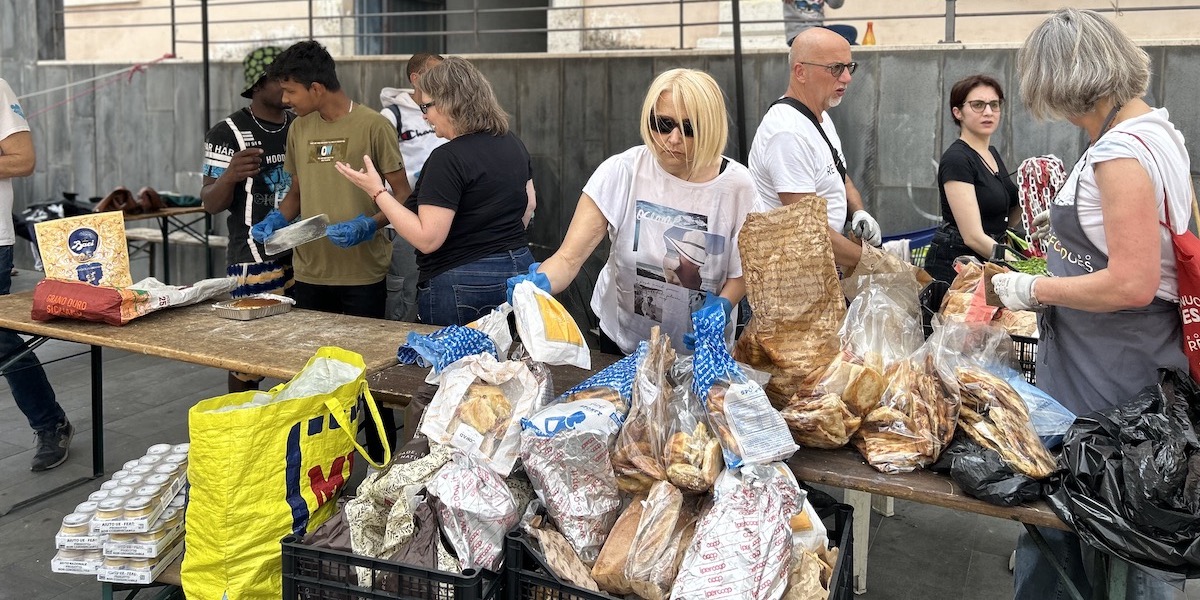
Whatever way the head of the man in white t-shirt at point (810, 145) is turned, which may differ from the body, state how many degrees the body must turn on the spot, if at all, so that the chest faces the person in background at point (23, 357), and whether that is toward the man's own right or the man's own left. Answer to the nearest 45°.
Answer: approximately 135° to the man's own right

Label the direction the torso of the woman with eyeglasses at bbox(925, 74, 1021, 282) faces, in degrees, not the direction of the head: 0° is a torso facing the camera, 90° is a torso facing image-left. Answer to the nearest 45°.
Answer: approximately 315°

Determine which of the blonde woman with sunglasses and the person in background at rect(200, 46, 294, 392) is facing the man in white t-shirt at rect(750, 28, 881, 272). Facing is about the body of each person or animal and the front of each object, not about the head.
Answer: the person in background

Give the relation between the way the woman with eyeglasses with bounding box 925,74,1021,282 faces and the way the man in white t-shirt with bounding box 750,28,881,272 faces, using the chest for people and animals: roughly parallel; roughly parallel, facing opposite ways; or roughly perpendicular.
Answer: roughly parallel

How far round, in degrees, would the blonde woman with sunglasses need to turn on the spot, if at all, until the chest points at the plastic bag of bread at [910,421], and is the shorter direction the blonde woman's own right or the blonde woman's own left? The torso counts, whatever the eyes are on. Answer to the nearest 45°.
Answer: approximately 45° to the blonde woman's own left

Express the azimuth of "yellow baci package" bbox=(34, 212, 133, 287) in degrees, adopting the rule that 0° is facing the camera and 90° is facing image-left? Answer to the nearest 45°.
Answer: approximately 0°

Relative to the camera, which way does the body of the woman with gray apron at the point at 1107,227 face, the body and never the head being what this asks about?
to the viewer's left

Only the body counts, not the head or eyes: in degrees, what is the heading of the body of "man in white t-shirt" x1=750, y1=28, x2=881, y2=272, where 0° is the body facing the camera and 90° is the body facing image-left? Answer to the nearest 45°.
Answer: approximately 315°

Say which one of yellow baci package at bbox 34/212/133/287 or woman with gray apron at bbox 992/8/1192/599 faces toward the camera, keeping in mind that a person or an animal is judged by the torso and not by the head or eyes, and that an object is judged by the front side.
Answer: the yellow baci package

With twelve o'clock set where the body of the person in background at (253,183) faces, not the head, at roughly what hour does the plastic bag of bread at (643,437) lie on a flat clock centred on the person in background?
The plastic bag of bread is roughly at 1 o'clock from the person in background.

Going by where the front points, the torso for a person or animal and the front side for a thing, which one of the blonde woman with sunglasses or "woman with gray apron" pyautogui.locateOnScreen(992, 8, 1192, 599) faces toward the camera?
the blonde woman with sunglasses

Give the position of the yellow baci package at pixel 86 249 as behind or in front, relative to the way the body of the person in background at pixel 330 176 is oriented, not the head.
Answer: in front

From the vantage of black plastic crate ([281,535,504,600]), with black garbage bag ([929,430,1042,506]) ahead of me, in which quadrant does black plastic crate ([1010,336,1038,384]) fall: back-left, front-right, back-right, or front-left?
front-left

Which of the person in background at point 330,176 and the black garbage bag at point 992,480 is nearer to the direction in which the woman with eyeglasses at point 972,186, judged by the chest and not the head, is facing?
the black garbage bag

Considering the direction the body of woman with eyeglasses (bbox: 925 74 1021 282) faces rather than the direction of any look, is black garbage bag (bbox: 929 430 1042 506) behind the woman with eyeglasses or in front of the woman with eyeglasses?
in front

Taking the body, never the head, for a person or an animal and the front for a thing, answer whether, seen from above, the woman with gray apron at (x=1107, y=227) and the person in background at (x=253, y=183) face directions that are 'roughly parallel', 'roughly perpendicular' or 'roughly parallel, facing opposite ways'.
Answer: roughly parallel, facing opposite ways

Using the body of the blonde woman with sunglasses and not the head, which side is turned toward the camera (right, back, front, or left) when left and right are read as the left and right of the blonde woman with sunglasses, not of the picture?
front
